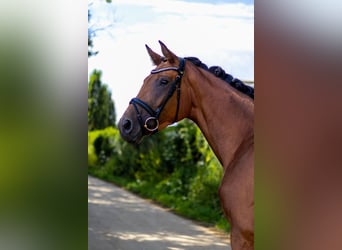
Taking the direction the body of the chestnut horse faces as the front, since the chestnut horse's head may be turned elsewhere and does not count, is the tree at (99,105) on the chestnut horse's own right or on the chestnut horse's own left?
on the chestnut horse's own right

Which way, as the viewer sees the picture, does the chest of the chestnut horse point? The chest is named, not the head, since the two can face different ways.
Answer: to the viewer's left
